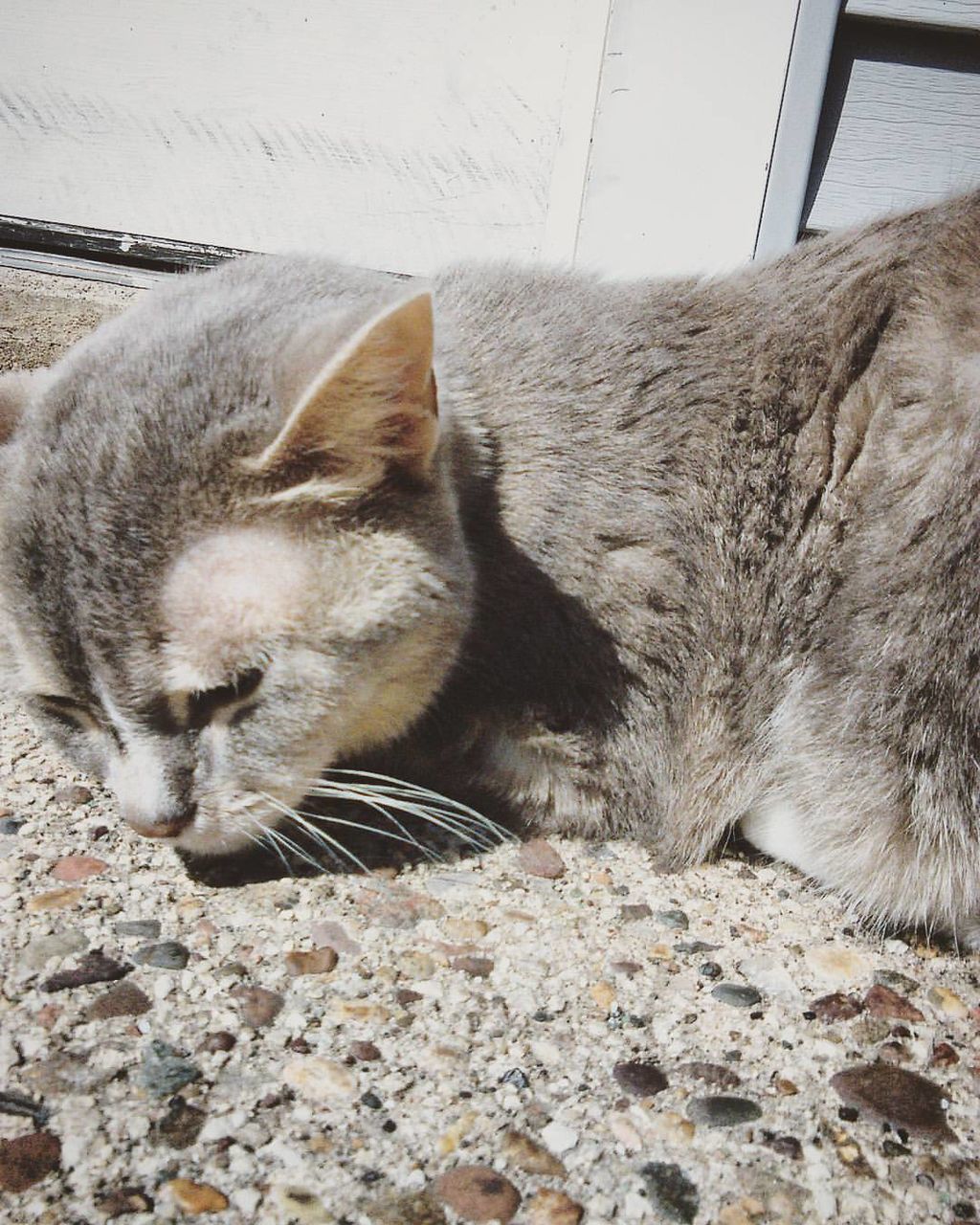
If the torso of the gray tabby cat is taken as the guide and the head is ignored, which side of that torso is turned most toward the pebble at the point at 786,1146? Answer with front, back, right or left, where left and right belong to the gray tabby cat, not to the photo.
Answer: left

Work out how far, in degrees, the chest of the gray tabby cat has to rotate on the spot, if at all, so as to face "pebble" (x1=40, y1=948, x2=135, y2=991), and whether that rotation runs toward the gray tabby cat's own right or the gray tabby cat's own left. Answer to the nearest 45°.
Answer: approximately 45° to the gray tabby cat's own left

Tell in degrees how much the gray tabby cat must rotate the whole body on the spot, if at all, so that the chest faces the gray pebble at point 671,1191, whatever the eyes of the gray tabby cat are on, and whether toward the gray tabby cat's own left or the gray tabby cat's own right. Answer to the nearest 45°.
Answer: approximately 90° to the gray tabby cat's own left

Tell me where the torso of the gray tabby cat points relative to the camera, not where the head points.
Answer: to the viewer's left

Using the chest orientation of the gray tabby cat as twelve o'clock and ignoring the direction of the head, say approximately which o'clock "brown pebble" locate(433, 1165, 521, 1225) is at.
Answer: The brown pebble is roughly at 9 o'clock from the gray tabby cat.

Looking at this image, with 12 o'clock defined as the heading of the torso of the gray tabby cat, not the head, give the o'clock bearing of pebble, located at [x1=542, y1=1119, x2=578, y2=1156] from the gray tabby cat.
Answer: The pebble is roughly at 9 o'clock from the gray tabby cat.

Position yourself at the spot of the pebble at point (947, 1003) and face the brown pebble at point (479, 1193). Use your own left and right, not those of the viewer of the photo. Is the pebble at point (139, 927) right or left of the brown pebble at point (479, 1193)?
right

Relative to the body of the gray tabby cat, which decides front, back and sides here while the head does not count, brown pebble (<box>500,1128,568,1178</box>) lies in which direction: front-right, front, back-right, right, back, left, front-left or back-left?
left

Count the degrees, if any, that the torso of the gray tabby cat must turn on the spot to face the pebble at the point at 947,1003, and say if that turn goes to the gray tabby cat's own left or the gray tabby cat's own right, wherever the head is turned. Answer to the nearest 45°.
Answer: approximately 135° to the gray tabby cat's own left
